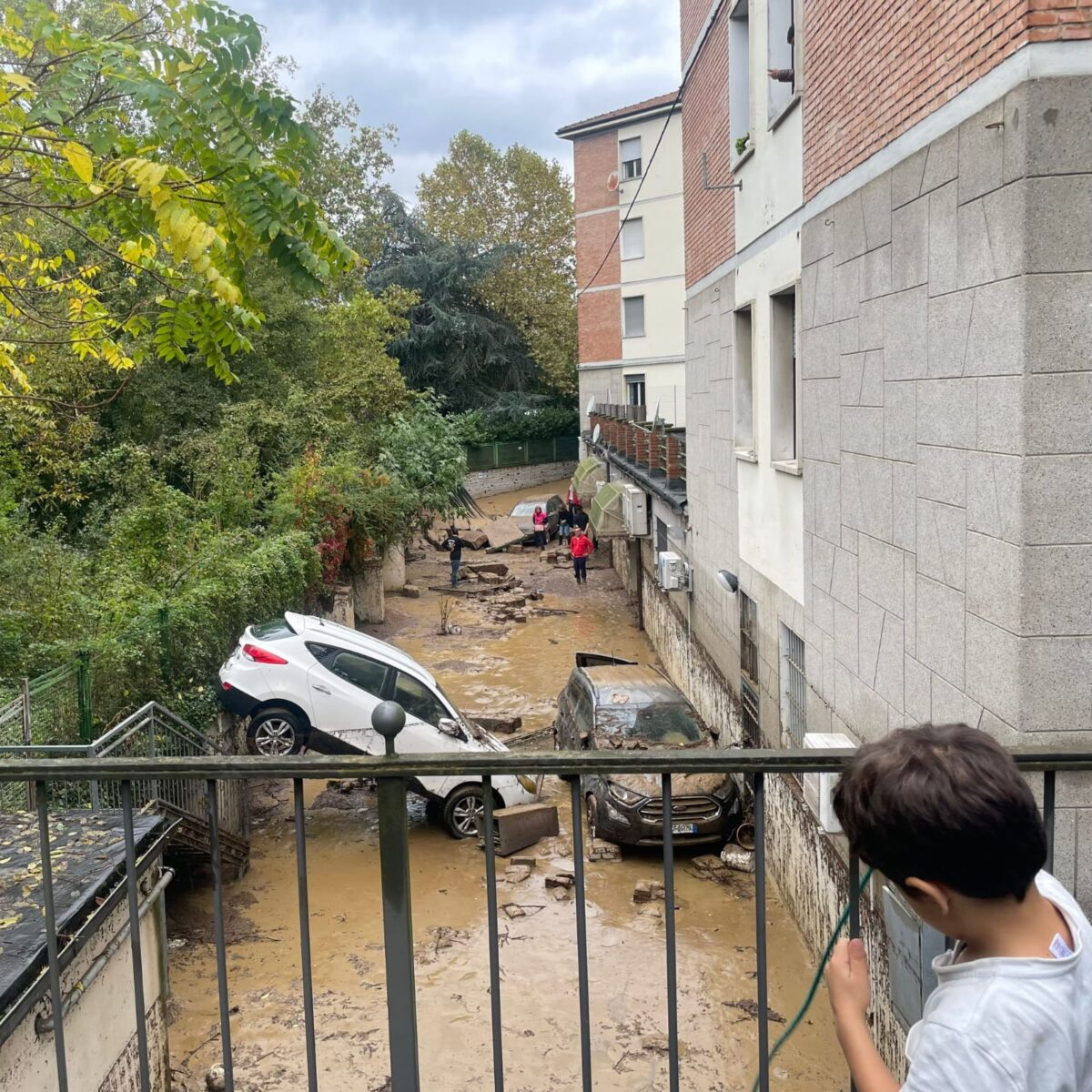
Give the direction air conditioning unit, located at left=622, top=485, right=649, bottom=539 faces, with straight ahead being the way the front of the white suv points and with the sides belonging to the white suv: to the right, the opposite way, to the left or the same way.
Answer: the opposite way

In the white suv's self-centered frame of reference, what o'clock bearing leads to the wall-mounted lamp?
The wall-mounted lamp is roughly at 12 o'clock from the white suv.

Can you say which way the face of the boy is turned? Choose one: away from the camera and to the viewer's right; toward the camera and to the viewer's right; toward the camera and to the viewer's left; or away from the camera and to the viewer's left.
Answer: away from the camera and to the viewer's left

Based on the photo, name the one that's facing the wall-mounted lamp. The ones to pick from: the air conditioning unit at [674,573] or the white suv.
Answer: the white suv

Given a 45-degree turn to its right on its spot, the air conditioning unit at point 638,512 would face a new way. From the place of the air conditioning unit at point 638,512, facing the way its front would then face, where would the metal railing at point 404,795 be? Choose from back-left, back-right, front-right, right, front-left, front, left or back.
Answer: back-left

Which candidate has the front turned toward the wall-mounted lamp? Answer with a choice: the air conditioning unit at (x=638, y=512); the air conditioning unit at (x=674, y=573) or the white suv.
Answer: the white suv

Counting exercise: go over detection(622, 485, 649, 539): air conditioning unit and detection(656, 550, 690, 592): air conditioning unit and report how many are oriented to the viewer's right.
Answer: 0

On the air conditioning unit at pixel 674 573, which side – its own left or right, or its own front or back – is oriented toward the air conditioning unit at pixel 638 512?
right

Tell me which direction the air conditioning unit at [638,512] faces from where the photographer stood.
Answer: facing to the left of the viewer

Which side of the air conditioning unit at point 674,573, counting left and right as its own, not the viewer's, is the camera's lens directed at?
left

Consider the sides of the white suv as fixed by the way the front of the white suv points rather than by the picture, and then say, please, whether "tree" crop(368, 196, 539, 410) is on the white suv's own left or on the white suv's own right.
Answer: on the white suv's own left

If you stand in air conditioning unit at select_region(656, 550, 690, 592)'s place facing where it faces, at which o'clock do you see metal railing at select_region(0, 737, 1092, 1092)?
The metal railing is roughly at 9 o'clock from the air conditioning unit.

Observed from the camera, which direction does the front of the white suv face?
facing to the right of the viewer

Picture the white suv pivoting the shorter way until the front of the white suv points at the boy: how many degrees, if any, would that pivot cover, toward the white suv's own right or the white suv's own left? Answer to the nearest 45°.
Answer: approximately 90° to the white suv's own right

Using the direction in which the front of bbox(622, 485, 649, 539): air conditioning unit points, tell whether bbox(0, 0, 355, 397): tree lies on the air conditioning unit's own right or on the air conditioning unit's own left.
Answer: on the air conditioning unit's own left

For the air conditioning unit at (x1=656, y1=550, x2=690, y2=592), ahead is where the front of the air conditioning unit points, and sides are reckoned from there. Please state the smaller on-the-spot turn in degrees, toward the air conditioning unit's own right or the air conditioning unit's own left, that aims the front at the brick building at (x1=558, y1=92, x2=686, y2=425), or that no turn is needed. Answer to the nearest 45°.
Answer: approximately 90° to the air conditioning unit's own right
